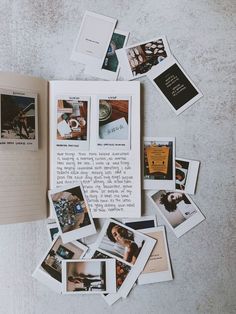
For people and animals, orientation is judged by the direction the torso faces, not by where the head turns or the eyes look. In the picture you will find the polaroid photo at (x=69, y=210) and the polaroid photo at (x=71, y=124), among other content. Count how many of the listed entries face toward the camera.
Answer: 2

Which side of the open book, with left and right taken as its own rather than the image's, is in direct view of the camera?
front

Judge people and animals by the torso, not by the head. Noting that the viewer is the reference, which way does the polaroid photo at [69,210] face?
facing the viewer

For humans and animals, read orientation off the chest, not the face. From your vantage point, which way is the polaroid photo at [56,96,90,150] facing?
toward the camera
